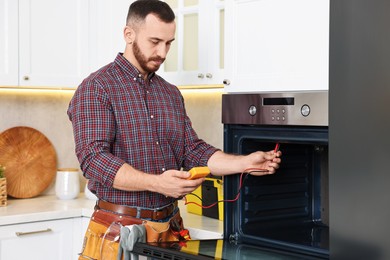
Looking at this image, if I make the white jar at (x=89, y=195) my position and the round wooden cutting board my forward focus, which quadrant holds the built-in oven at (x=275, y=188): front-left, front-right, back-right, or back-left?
back-left

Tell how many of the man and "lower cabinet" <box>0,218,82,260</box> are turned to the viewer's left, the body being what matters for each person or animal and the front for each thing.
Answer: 0

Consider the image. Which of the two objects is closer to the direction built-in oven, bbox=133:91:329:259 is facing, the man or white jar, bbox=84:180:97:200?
the man

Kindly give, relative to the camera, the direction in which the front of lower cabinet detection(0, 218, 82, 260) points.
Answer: facing the viewer and to the right of the viewer

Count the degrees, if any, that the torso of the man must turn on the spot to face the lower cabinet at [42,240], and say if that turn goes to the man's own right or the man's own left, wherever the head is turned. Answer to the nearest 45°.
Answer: approximately 180°

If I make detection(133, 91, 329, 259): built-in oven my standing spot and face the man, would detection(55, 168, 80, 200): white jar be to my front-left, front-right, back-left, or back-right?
front-right

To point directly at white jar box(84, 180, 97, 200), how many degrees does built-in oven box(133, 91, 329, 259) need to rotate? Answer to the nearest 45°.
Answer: approximately 90° to its right

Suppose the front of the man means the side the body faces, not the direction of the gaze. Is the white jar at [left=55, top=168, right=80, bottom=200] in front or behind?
behind

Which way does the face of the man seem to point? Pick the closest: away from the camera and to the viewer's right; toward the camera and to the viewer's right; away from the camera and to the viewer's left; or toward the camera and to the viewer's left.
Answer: toward the camera and to the viewer's right

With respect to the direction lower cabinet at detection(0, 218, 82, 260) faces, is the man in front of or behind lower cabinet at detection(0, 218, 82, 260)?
in front

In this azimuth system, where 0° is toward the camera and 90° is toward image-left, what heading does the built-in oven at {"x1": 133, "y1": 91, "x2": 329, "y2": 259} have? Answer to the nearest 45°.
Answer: approximately 45°
